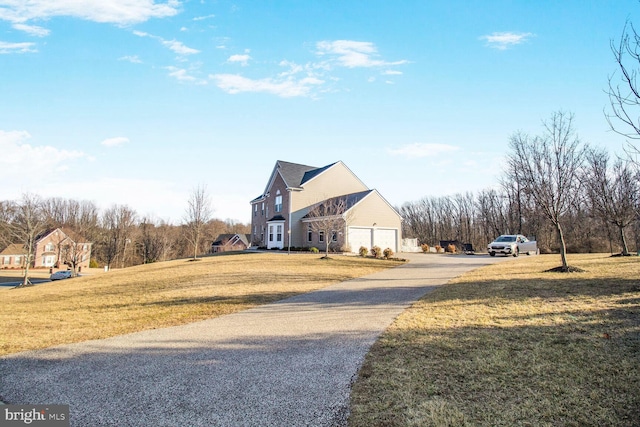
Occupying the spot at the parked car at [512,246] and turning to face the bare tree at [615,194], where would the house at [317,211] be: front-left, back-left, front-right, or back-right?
back-left

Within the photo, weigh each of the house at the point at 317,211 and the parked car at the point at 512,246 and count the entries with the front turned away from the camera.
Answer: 0

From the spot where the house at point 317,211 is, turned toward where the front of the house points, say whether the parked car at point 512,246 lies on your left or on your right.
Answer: on your left

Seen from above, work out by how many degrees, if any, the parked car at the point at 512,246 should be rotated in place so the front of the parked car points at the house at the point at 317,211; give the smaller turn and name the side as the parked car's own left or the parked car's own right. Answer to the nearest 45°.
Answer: approximately 45° to the parked car's own right

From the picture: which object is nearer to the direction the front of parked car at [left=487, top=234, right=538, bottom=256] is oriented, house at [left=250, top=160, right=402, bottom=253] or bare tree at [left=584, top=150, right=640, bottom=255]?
the house

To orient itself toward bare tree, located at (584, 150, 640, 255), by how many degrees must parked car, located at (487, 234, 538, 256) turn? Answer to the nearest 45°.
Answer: approximately 135° to its left

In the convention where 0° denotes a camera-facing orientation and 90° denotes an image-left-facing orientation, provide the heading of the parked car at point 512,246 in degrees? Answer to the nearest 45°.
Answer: approximately 45°

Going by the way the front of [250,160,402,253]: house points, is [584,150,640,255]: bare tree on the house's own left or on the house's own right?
on the house's own left

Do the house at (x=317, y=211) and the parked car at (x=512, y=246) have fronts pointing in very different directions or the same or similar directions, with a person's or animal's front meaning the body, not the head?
same or similar directions

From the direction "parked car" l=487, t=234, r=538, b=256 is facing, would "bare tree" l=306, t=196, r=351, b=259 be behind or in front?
in front
